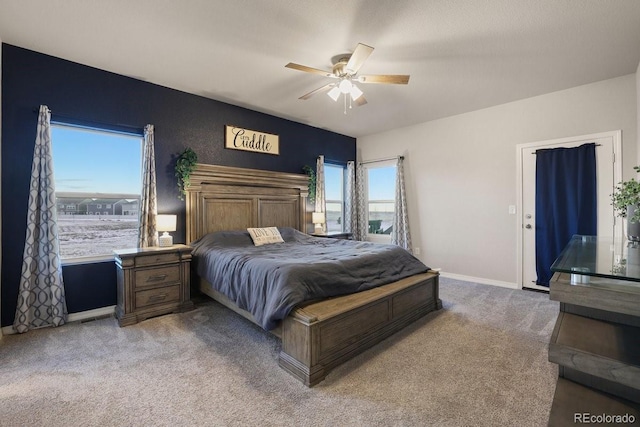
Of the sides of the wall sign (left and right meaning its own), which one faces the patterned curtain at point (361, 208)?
left

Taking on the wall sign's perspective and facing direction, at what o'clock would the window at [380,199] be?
The window is roughly at 10 o'clock from the wall sign.

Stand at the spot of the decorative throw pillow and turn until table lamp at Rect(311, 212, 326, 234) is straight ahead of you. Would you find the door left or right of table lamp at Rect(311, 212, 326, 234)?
right

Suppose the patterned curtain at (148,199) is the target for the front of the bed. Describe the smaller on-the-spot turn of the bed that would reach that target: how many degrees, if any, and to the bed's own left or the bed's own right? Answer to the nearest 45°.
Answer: approximately 135° to the bed's own right

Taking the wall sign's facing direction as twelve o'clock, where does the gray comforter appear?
The gray comforter is roughly at 1 o'clock from the wall sign.

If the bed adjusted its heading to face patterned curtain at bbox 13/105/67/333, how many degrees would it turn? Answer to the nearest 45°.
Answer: approximately 135° to its right

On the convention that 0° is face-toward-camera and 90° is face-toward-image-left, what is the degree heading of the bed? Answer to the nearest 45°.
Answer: approximately 315°

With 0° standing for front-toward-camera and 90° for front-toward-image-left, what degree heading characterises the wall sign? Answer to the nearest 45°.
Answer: approximately 315°
